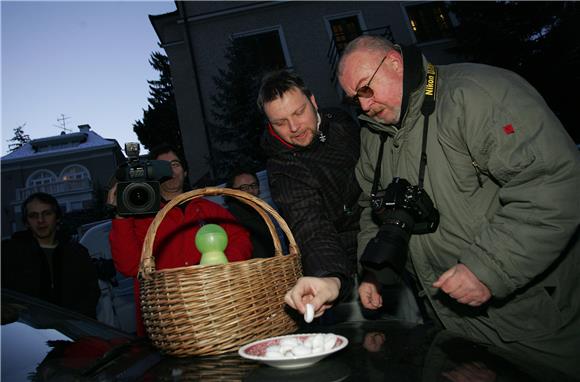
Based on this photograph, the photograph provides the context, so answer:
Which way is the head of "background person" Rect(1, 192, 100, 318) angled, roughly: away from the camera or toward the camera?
toward the camera

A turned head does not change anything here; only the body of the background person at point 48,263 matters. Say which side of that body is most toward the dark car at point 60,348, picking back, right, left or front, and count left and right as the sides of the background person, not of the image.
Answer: front

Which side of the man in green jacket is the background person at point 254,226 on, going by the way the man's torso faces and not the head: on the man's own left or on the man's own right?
on the man's own right

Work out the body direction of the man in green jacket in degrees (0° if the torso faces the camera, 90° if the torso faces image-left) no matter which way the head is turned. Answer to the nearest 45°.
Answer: approximately 45°

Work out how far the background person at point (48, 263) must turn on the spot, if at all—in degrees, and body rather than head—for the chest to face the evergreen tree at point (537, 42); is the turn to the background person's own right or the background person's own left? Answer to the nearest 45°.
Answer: approximately 90° to the background person's own left

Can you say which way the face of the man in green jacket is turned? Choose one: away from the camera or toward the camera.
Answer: toward the camera

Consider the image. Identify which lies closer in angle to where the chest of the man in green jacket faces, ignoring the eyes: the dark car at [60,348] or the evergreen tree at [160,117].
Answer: the dark car

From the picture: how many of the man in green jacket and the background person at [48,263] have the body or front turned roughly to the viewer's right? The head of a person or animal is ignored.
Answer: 0

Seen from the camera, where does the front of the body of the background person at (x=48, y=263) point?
toward the camera

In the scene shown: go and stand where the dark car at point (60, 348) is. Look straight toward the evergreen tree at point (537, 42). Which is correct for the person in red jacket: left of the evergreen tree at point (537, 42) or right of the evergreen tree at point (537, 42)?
left

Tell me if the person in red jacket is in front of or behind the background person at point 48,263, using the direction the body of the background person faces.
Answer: in front

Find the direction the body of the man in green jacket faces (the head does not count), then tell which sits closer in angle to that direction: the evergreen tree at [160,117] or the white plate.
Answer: the white plate

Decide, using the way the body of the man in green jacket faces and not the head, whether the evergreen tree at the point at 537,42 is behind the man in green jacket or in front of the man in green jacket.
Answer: behind

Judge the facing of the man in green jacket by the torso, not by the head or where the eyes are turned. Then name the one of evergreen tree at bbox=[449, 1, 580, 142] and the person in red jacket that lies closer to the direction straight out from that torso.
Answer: the person in red jacket
